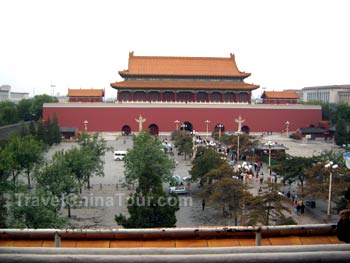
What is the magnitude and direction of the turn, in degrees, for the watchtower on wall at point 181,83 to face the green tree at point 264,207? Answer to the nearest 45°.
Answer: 0° — it already faces it

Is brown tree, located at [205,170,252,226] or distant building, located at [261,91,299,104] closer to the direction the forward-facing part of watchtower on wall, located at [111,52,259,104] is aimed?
the brown tree

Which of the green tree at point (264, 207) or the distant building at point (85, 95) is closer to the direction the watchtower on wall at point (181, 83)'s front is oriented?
the green tree

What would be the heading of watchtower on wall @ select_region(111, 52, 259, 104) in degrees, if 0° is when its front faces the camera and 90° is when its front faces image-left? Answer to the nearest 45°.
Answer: approximately 0°

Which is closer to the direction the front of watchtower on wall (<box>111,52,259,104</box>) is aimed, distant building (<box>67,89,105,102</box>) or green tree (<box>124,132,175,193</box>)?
the green tree

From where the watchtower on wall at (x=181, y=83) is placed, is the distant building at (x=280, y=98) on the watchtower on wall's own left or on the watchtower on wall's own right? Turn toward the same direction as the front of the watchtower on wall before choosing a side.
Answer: on the watchtower on wall's own left

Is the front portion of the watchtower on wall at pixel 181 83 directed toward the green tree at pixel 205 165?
yes

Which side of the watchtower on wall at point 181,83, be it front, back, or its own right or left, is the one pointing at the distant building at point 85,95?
right
